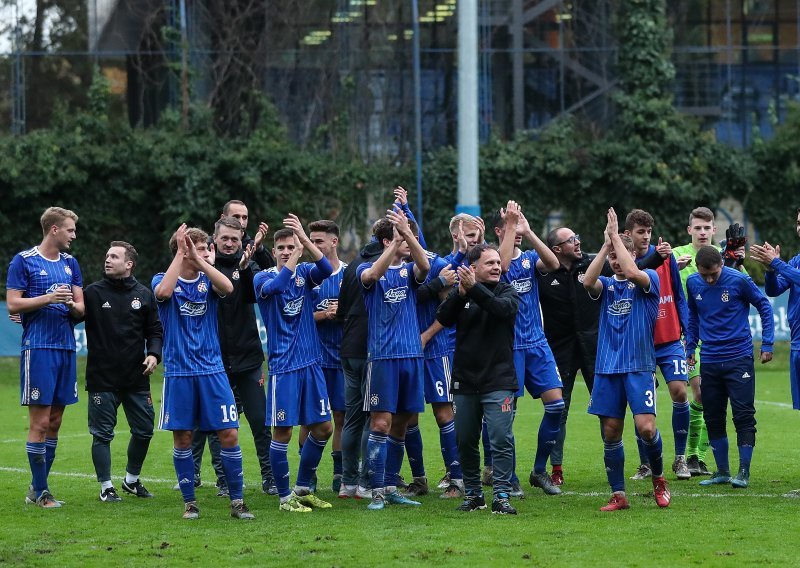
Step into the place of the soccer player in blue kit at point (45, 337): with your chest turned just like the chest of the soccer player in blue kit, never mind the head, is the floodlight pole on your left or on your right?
on your left

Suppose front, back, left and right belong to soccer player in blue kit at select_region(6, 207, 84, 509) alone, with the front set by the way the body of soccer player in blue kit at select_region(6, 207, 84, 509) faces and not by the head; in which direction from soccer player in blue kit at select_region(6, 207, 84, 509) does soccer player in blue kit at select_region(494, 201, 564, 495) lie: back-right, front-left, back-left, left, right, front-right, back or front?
front-left

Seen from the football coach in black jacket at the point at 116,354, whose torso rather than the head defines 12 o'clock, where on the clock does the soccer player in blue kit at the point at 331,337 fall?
The soccer player in blue kit is roughly at 9 o'clock from the football coach in black jacket.

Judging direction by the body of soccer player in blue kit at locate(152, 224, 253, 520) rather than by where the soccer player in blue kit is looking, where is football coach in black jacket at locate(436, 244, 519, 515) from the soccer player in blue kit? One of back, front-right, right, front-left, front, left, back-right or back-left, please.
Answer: left

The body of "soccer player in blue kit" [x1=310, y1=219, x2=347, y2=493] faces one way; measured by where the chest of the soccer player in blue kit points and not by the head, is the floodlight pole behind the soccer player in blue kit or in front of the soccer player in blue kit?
behind

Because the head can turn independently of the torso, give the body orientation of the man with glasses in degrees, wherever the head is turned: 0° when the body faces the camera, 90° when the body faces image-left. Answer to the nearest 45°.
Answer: approximately 315°

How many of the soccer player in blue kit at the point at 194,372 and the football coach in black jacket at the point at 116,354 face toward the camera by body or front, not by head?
2

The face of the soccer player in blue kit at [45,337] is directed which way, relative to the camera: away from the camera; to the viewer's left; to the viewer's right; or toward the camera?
to the viewer's right

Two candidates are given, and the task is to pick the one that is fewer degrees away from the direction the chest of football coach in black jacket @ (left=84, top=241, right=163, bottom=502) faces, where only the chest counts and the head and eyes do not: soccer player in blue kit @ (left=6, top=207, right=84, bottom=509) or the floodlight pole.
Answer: the soccer player in blue kit

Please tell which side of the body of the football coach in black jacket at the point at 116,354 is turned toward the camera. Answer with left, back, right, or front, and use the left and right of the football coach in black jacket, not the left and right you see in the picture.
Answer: front

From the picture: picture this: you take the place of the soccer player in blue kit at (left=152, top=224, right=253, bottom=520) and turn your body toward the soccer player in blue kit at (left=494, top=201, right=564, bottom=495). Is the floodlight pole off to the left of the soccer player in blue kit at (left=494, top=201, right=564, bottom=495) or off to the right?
left
